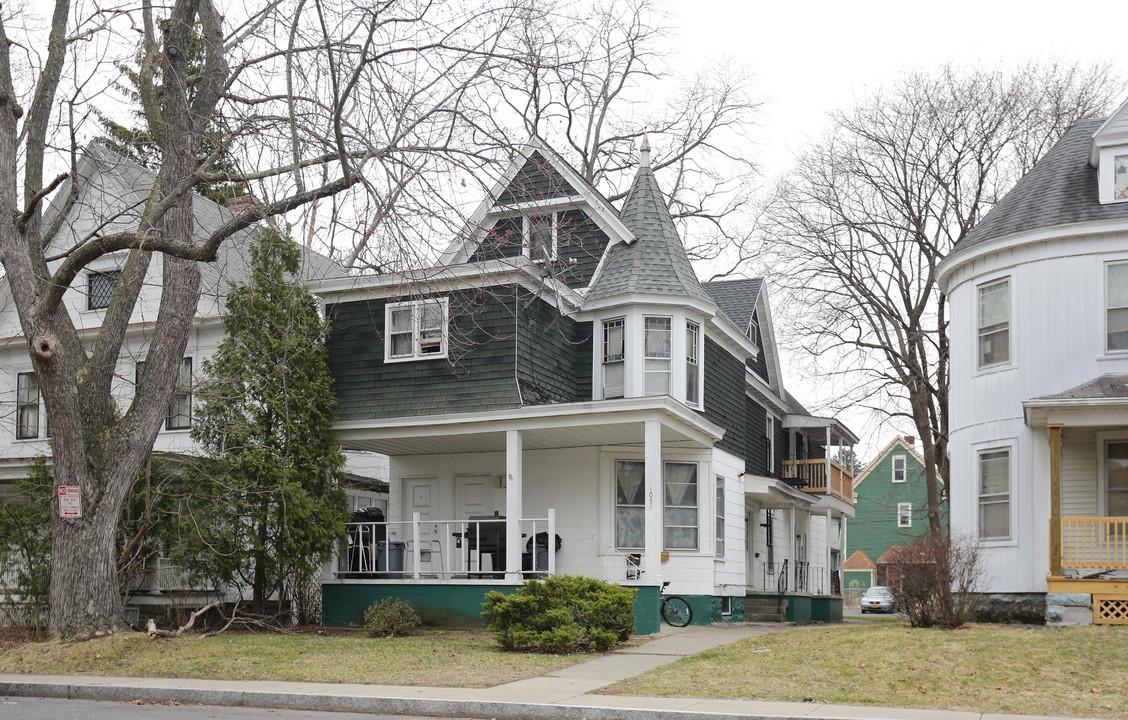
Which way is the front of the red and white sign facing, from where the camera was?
facing the viewer

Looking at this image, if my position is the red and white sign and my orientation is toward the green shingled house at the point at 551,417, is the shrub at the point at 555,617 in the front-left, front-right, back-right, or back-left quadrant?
front-right

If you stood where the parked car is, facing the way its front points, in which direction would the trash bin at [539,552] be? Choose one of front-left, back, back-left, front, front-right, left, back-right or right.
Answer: front

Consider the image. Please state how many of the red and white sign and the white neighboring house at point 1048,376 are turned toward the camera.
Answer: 2

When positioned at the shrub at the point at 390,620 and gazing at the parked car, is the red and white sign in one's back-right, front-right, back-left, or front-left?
back-left

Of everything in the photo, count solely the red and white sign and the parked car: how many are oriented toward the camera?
2

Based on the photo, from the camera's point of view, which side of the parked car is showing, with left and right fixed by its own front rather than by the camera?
front

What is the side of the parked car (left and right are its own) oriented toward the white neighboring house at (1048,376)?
front

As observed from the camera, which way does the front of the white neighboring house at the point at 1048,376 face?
facing the viewer

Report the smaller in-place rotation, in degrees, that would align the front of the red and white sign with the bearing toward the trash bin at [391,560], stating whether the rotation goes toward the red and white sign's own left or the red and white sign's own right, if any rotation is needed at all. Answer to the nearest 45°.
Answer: approximately 135° to the red and white sign's own left

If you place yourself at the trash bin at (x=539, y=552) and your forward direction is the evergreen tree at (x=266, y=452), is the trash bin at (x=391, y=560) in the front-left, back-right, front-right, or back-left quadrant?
front-right
